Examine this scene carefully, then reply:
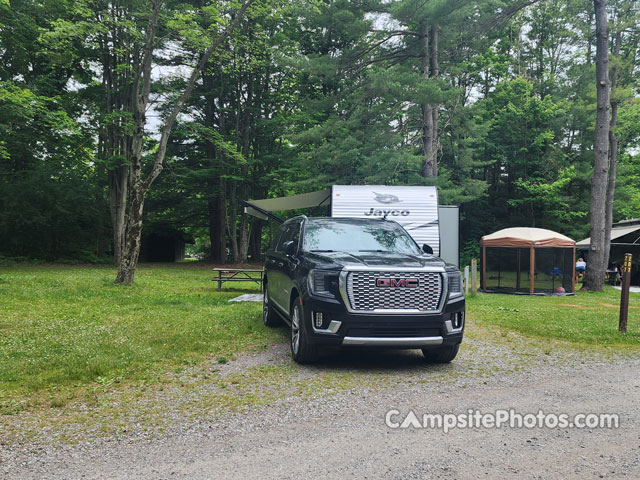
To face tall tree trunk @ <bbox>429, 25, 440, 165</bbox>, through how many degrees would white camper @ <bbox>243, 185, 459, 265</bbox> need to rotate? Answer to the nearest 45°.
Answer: approximately 180°

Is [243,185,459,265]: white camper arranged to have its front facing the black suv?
yes

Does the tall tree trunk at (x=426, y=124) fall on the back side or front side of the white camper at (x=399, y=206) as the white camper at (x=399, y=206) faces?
on the back side

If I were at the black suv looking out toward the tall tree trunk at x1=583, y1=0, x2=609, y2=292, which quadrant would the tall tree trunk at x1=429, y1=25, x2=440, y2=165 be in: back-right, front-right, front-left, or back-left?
front-left

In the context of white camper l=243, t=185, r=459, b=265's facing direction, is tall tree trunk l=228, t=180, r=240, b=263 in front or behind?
behind

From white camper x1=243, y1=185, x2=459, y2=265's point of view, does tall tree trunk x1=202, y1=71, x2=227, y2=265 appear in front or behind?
behind

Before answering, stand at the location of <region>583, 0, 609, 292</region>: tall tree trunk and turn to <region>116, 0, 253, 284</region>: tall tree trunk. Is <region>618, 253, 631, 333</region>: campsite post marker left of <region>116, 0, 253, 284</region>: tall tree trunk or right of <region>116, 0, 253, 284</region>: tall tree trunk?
left

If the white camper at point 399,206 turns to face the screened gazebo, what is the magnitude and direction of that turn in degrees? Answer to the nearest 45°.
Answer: approximately 135° to its left

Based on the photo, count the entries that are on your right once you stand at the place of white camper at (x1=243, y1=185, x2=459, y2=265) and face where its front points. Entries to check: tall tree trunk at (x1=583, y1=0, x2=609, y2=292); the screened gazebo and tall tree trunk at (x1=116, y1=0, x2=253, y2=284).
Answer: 1

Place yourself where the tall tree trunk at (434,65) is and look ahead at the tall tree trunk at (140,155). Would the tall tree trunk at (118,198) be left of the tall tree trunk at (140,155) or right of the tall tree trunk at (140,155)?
right

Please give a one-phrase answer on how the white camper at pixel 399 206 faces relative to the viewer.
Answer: facing the viewer

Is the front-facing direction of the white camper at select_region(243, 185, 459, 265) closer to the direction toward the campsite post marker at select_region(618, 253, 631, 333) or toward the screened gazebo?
the campsite post marker

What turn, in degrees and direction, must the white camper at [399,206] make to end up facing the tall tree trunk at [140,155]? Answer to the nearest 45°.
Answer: approximately 90° to its right

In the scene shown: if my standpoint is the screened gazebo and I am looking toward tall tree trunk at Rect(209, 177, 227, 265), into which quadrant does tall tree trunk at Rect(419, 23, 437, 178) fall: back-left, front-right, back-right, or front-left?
front-right
